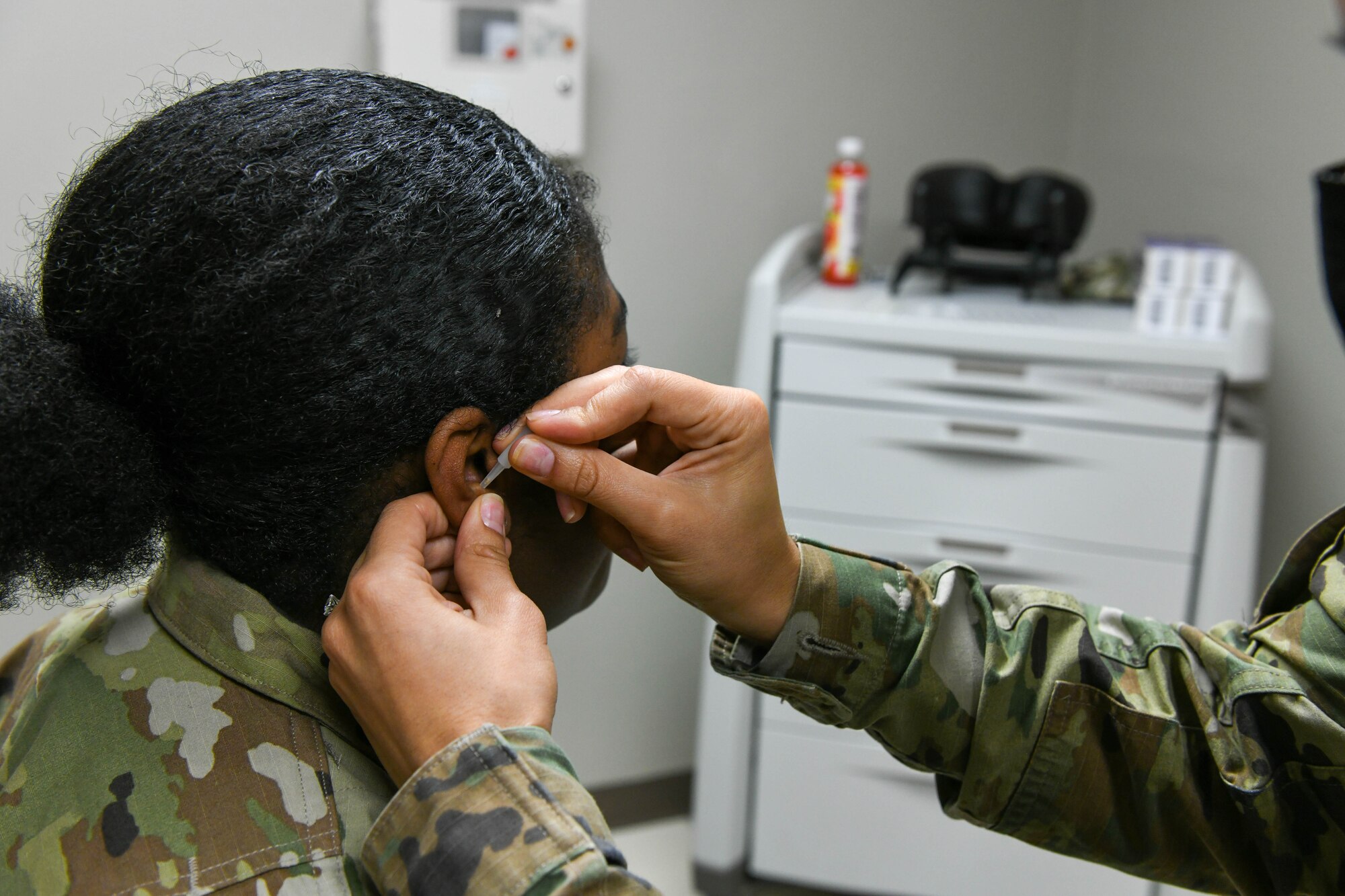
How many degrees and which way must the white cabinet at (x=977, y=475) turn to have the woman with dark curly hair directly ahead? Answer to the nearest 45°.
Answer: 0° — it already faces them

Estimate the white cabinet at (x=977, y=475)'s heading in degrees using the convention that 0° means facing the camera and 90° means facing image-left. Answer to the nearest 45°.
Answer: approximately 0°

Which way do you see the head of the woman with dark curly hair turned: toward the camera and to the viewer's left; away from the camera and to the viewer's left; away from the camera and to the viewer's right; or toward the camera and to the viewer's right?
away from the camera and to the viewer's right

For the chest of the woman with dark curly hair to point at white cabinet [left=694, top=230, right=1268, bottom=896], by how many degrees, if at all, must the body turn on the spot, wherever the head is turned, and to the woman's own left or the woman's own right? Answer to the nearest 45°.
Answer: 0° — they already face it

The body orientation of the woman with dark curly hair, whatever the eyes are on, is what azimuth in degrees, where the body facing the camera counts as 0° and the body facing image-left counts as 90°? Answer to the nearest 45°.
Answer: approximately 225°

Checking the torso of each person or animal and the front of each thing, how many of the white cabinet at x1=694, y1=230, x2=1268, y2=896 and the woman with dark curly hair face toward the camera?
1

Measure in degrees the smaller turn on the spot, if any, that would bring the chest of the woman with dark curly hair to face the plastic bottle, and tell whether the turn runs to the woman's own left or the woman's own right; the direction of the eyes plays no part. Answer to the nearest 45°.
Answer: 0° — they already face it
